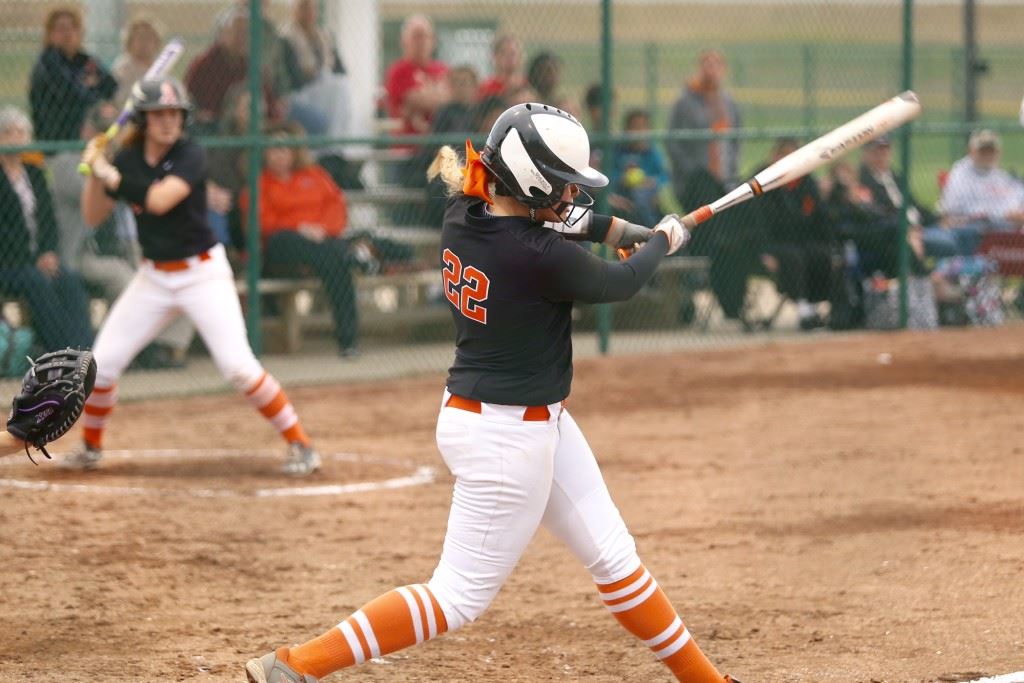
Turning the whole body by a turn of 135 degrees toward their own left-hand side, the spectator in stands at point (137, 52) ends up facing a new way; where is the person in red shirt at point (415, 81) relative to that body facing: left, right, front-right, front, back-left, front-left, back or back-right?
front

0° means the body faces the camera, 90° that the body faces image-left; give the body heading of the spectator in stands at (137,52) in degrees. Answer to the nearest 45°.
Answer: approximately 0°

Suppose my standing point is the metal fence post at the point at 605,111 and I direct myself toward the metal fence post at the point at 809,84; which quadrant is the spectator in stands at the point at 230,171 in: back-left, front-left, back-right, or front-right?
back-left

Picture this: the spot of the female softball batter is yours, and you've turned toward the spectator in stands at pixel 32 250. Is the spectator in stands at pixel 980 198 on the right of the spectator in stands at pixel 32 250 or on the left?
right

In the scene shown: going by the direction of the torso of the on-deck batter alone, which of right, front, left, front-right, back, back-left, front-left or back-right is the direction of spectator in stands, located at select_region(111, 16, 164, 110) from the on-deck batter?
back

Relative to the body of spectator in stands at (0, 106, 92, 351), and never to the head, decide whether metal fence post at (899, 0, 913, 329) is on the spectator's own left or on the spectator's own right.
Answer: on the spectator's own left

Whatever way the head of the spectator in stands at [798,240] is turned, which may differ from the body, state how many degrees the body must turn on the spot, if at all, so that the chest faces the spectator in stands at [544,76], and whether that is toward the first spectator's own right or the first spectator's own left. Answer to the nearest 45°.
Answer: approximately 90° to the first spectator's own right

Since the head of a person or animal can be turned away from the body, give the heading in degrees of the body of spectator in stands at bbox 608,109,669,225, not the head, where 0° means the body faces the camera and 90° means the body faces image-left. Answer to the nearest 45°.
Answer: approximately 0°

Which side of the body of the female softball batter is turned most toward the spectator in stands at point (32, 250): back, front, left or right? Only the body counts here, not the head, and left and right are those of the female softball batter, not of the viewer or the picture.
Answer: left
